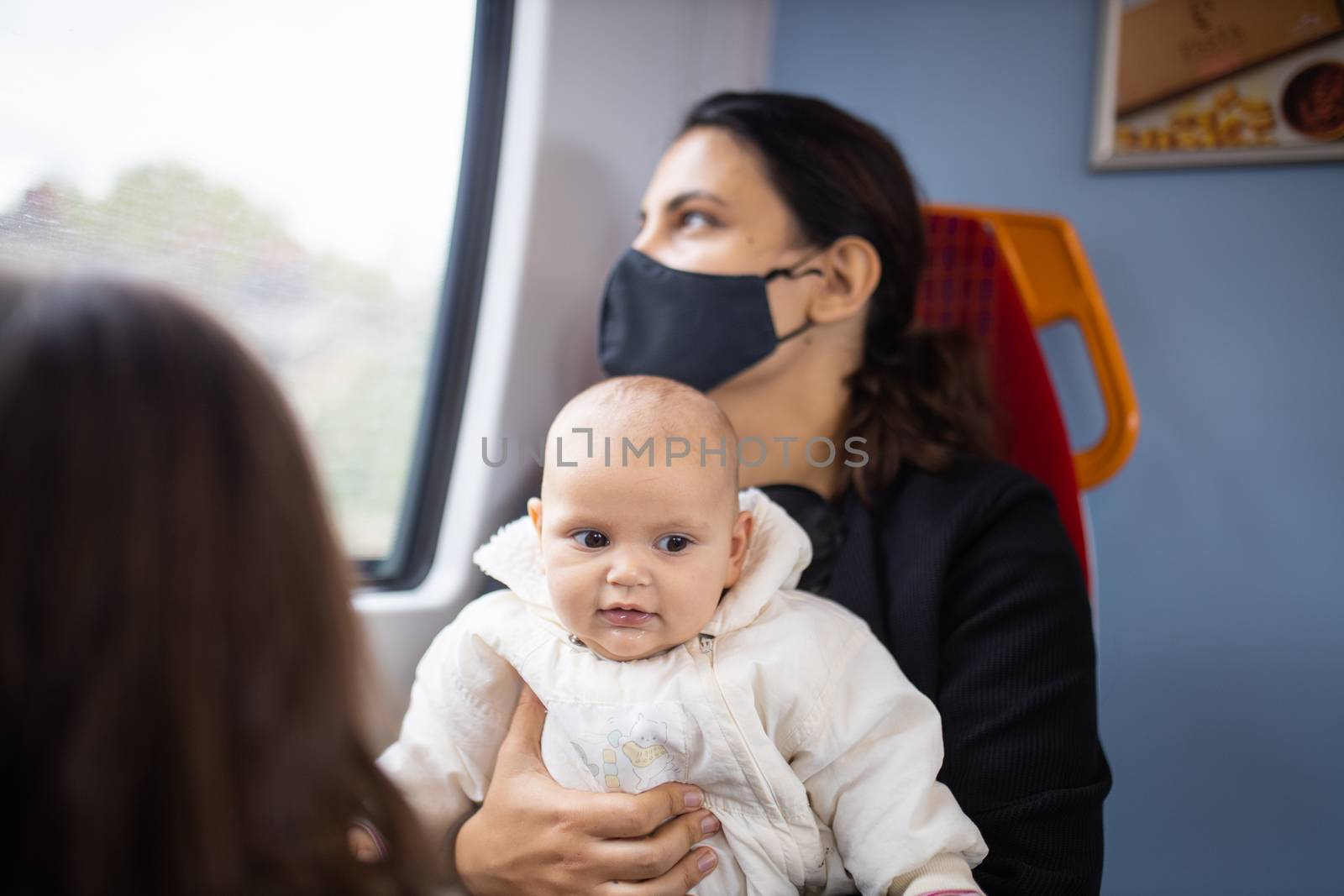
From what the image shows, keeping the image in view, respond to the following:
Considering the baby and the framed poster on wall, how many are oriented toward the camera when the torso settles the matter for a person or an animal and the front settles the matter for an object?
2

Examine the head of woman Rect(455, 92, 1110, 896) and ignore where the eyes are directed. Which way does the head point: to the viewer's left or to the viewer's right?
to the viewer's left

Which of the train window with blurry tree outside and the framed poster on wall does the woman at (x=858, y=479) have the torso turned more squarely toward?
the train window with blurry tree outside

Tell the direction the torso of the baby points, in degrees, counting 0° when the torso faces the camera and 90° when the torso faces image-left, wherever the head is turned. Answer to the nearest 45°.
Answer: approximately 0°

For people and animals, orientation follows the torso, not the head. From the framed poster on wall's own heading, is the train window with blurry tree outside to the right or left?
on its right

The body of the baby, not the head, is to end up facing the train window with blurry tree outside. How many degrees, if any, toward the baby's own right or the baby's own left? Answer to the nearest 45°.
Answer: approximately 135° to the baby's own right

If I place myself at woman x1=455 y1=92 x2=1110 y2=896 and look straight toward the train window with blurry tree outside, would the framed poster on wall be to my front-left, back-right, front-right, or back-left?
back-right

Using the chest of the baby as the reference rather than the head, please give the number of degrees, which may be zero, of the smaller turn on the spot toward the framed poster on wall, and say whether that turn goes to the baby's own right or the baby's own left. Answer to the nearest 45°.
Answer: approximately 135° to the baby's own left

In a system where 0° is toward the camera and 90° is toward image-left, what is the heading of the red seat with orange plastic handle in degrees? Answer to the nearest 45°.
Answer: approximately 45°

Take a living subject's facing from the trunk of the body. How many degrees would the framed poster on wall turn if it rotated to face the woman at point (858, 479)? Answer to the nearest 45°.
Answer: approximately 45° to its right

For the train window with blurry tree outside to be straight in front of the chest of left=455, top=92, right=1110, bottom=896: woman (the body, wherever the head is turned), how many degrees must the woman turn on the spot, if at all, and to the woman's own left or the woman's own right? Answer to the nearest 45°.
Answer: approximately 45° to the woman's own right

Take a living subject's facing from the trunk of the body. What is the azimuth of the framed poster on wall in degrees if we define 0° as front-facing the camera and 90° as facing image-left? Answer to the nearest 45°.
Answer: approximately 0°
